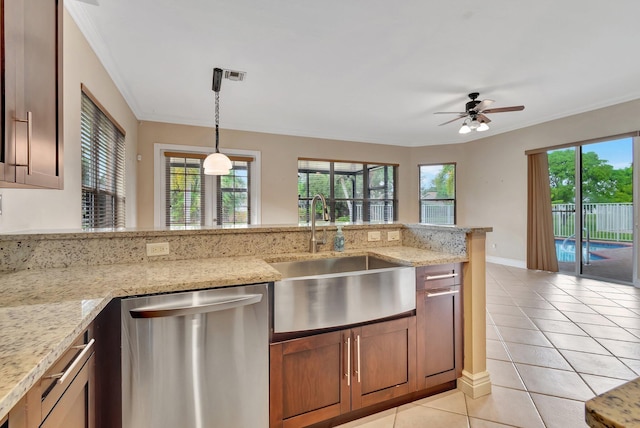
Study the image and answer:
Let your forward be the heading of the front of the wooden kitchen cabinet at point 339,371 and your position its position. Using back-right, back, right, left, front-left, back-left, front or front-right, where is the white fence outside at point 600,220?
left

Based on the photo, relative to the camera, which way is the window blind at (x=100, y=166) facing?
to the viewer's right

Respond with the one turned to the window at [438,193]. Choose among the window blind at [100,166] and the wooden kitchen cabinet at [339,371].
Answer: the window blind

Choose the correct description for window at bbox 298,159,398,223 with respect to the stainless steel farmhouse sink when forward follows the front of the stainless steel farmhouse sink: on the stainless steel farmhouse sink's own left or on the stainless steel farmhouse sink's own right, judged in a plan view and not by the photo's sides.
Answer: on the stainless steel farmhouse sink's own left

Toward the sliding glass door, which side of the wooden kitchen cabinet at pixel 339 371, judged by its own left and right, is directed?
left

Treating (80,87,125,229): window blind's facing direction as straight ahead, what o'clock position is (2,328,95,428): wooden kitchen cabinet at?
The wooden kitchen cabinet is roughly at 3 o'clock from the window blind.

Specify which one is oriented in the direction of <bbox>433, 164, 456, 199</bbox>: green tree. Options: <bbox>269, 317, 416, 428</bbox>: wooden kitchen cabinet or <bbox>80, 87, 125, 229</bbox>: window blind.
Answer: the window blind

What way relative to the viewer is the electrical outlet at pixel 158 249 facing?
toward the camera

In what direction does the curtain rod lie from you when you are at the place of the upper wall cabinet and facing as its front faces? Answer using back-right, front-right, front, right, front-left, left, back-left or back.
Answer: front-left

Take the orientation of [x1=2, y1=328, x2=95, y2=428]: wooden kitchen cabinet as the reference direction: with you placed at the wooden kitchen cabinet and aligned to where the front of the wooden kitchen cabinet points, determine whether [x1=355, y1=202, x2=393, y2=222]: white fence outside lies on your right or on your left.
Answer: on your left

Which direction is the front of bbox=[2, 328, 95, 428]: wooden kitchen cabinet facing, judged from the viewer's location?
facing the viewer and to the right of the viewer

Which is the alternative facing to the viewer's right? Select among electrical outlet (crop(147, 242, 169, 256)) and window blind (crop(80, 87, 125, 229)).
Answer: the window blind

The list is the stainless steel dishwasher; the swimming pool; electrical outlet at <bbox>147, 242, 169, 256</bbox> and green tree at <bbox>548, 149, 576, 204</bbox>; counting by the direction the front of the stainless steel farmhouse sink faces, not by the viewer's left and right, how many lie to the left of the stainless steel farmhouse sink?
2

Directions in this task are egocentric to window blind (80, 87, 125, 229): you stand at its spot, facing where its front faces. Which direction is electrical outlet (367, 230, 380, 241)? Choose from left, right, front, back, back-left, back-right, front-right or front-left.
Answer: front-right

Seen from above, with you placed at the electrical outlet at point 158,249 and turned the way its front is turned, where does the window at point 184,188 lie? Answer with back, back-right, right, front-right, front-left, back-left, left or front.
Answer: back

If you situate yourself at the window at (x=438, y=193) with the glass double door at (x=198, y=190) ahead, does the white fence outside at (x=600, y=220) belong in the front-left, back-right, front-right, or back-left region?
back-left

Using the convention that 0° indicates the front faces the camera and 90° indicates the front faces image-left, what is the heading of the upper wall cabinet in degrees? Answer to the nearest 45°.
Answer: approximately 315°

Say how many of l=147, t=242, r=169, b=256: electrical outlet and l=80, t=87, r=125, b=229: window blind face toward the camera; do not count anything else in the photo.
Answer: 1
